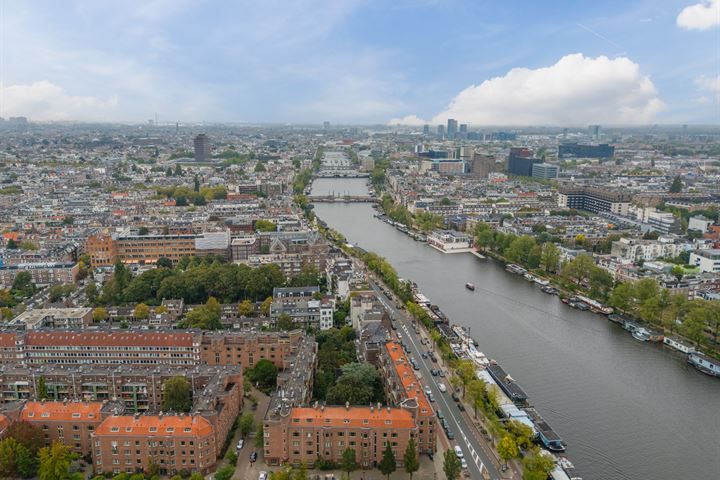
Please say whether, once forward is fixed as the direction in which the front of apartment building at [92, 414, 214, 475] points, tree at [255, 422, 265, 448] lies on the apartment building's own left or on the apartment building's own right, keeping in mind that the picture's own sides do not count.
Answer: on the apartment building's own left

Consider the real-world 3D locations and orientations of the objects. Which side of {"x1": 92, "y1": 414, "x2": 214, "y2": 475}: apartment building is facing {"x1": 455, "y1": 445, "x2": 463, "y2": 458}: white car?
left

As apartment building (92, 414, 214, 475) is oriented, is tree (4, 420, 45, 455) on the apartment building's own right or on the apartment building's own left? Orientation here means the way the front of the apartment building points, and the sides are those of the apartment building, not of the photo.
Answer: on the apartment building's own right

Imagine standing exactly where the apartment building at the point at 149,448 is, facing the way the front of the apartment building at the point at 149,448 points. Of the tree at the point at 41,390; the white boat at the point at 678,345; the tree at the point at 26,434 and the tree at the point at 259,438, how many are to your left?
2

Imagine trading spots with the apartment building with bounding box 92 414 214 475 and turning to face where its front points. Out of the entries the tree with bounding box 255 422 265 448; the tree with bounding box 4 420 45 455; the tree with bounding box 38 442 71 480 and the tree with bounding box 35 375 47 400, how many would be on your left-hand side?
1

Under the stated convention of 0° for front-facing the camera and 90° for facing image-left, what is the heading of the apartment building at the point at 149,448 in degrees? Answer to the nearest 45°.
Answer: approximately 0°

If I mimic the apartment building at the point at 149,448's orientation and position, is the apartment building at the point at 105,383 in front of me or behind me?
behind

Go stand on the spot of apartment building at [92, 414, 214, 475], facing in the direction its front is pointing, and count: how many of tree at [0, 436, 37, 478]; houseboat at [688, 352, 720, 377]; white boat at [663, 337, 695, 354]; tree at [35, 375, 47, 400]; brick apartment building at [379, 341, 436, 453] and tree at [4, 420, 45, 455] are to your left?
3

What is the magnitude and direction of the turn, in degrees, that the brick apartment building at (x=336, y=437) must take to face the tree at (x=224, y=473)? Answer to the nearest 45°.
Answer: approximately 90° to its right

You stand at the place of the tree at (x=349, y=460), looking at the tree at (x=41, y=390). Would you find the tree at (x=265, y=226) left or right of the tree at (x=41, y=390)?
right

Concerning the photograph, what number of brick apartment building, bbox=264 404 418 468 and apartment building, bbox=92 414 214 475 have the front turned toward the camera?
2

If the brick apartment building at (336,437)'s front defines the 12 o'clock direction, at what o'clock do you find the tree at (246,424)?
The tree is roughly at 4 o'clock from the brick apartment building.

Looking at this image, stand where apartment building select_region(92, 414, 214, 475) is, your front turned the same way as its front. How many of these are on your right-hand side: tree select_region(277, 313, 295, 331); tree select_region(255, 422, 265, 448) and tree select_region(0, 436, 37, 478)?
1

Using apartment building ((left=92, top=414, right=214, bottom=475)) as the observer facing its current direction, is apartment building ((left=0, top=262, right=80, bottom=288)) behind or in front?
behind

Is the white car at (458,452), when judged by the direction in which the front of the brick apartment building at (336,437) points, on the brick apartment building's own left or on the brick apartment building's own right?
on the brick apartment building's own left

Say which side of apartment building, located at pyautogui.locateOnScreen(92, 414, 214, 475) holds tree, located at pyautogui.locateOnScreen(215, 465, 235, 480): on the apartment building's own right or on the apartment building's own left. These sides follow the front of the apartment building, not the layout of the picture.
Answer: on the apartment building's own left
